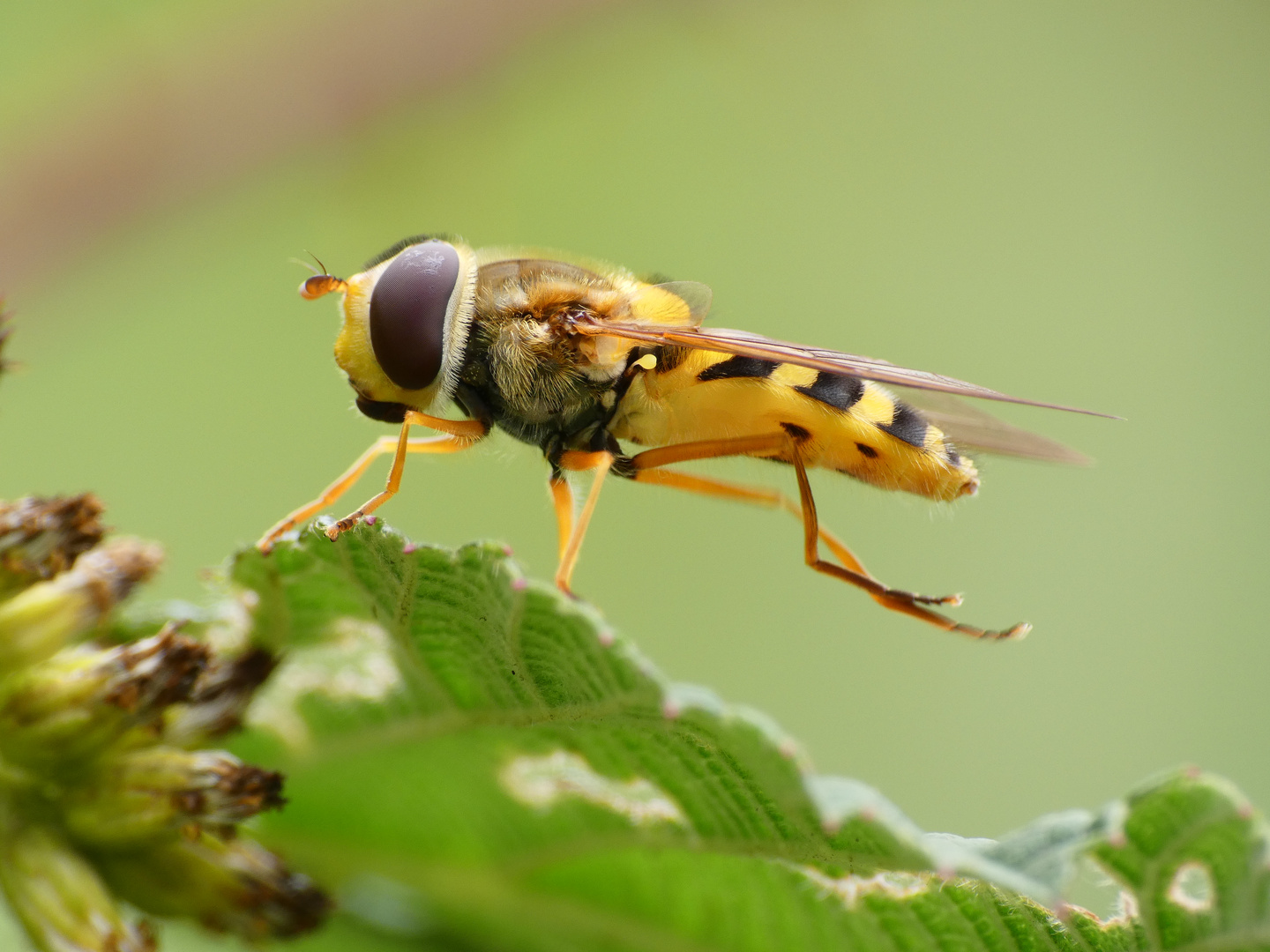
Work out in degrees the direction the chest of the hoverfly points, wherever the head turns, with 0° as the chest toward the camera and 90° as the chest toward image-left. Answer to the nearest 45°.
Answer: approximately 90°
